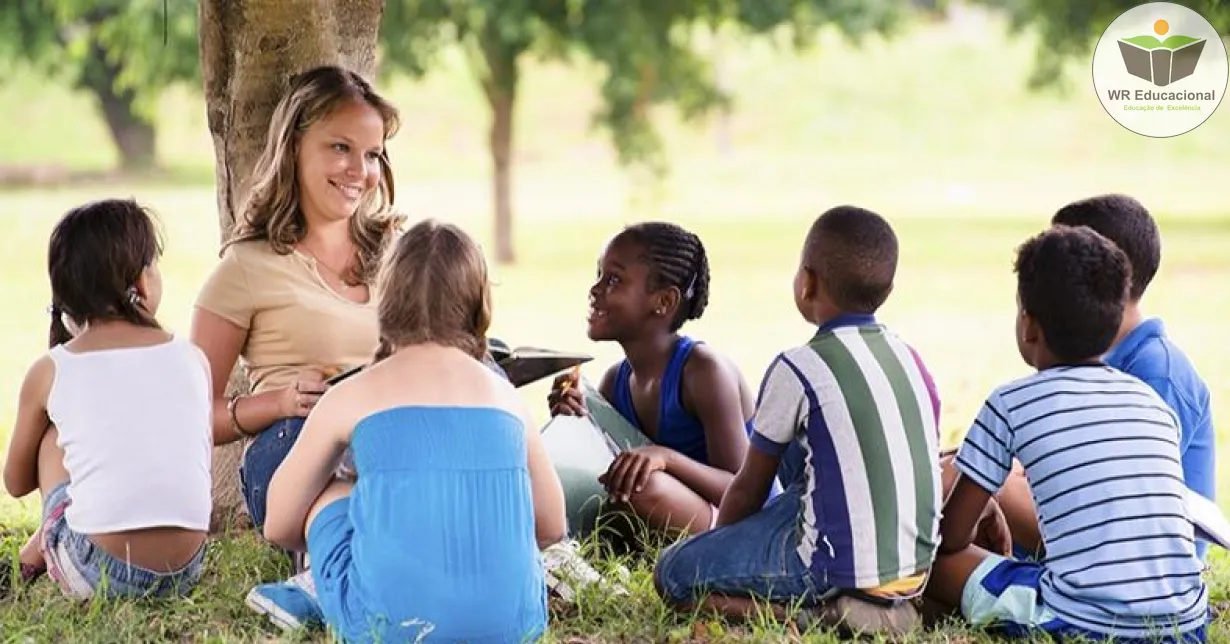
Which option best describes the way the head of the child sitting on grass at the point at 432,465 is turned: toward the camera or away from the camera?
away from the camera

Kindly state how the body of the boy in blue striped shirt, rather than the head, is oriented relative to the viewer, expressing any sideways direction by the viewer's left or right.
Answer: facing away from the viewer and to the left of the viewer

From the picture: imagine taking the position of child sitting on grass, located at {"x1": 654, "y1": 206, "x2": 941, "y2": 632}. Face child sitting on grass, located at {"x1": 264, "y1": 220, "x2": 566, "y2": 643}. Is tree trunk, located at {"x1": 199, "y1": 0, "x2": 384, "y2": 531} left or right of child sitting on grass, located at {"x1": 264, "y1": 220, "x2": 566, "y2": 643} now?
right

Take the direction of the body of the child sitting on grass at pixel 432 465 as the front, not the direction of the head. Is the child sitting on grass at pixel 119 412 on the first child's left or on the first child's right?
on the first child's left

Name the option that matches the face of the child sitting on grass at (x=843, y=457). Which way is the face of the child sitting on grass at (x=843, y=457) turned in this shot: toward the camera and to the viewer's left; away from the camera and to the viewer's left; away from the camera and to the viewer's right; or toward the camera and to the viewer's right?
away from the camera and to the viewer's left

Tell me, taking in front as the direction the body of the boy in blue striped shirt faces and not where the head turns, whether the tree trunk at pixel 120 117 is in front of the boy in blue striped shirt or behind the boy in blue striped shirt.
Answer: in front

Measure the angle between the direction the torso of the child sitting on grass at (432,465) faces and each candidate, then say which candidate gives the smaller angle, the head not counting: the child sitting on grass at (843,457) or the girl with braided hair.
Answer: the girl with braided hair

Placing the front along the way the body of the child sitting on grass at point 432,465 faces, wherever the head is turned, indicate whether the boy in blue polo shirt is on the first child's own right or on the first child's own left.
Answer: on the first child's own right

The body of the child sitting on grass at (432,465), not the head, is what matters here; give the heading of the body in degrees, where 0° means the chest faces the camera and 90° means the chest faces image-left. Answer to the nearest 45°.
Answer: approximately 180°

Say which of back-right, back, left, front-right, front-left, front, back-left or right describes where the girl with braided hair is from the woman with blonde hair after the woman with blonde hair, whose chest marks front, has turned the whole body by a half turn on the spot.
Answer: back-right

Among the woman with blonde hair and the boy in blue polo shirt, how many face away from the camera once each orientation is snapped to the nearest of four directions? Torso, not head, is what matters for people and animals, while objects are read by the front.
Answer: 0

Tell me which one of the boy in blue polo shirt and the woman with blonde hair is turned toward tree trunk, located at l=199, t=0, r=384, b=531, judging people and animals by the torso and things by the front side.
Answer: the boy in blue polo shirt

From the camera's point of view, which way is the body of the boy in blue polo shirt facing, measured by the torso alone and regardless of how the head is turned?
to the viewer's left

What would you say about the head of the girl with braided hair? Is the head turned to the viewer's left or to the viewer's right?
to the viewer's left

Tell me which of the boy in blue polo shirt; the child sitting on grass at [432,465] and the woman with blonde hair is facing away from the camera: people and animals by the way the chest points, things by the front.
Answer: the child sitting on grass

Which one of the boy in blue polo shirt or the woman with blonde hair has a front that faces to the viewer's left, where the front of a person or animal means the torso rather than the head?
the boy in blue polo shirt

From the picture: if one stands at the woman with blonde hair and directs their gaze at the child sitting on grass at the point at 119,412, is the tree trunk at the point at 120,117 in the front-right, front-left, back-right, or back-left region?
back-right

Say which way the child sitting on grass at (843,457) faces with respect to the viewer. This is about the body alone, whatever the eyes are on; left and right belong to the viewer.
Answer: facing away from the viewer and to the left of the viewer

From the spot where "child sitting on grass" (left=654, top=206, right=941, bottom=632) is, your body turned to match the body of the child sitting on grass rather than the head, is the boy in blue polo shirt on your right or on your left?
on your right

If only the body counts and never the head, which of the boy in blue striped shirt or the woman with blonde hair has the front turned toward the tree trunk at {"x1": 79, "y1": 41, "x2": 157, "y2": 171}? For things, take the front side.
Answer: the boy in blue striped shirt
